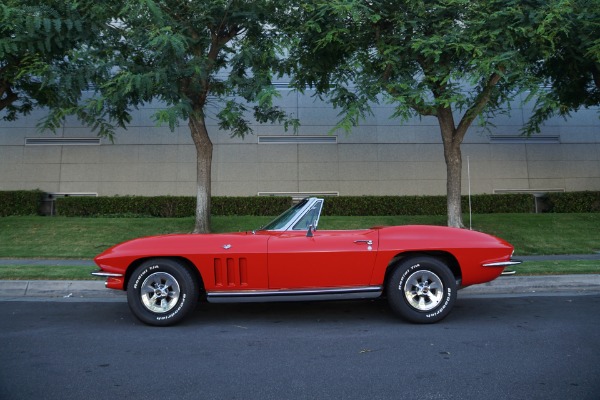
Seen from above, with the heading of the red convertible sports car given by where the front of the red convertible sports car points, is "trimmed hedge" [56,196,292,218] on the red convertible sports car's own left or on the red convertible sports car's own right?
on the red convertible sports car's own right

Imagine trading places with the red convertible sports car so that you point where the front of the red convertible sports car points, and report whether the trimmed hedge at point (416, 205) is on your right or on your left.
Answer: on your right

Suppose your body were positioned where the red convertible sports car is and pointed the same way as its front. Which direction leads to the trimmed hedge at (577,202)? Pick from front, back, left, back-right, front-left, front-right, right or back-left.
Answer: back-right

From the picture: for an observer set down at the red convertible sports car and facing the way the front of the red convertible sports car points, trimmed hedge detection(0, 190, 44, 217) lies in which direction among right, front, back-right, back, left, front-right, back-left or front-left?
front-right

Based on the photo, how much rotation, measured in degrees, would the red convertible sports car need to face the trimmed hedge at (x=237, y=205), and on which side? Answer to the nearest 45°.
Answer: approximately 90° to its right

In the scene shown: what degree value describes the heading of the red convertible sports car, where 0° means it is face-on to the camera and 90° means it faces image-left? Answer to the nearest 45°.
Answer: approximately 90°
